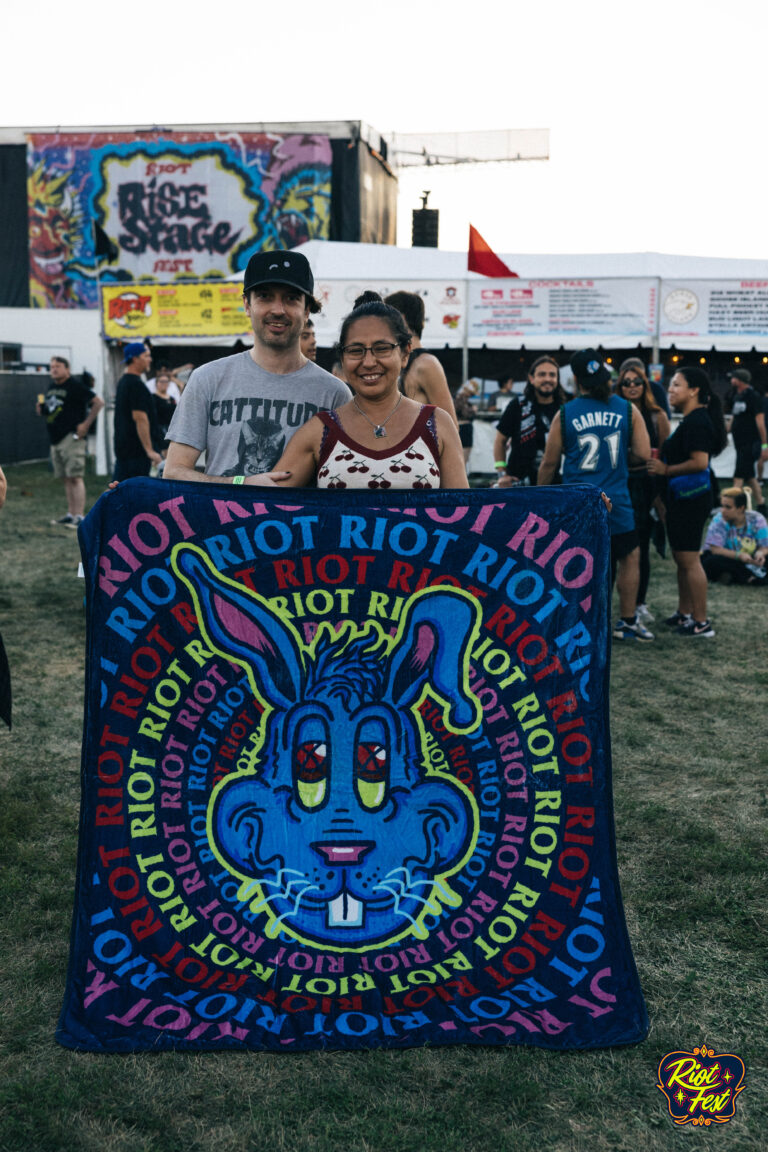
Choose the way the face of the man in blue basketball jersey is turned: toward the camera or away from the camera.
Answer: away from the camera

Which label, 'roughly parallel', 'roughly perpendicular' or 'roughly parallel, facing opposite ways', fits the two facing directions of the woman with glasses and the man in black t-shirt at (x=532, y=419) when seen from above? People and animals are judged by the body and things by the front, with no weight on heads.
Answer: roughly parallel

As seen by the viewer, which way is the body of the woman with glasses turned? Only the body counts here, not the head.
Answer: toward the camera

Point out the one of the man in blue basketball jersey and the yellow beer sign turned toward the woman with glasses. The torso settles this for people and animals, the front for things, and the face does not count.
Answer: the yellow beer sign

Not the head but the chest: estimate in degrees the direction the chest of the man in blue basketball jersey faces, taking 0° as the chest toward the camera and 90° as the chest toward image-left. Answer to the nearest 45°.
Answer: approximately 180°

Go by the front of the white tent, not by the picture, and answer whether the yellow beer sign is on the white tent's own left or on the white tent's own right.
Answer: on the white tent's own right

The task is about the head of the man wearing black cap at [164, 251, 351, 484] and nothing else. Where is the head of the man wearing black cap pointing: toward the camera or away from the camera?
toward the camera

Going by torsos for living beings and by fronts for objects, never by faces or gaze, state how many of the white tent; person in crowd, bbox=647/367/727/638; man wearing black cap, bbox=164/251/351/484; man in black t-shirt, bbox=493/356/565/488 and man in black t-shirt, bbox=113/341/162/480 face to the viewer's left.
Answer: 1

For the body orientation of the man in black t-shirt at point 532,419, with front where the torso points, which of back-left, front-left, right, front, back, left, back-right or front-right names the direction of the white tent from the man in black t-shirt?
back

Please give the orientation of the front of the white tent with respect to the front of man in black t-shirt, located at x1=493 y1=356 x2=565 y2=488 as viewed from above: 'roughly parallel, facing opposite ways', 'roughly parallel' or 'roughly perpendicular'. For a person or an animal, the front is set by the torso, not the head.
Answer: roughly parallel
